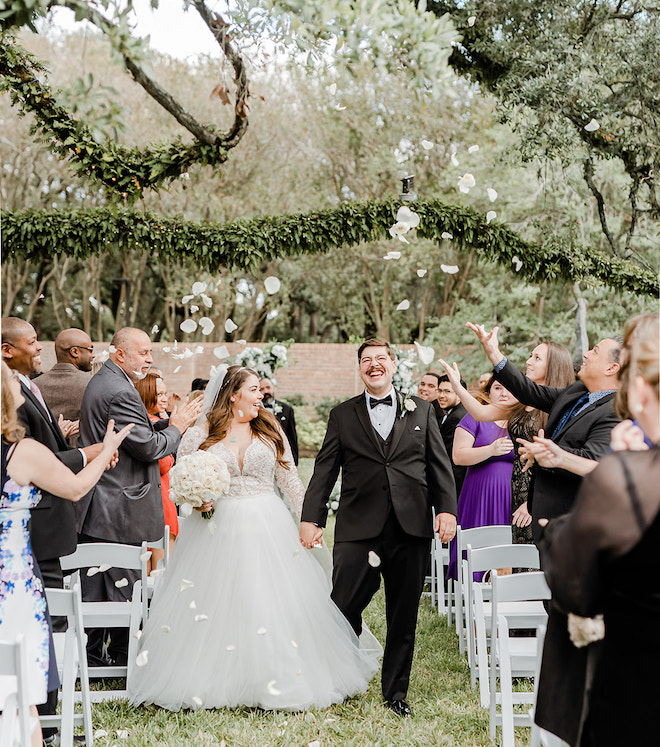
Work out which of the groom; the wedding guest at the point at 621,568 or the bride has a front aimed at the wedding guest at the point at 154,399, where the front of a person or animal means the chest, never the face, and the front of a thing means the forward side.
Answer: the wedding guest at the point at 621,568

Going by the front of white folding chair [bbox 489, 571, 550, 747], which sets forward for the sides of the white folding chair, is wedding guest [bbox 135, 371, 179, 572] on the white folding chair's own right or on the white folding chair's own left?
on the white folding chair's own left

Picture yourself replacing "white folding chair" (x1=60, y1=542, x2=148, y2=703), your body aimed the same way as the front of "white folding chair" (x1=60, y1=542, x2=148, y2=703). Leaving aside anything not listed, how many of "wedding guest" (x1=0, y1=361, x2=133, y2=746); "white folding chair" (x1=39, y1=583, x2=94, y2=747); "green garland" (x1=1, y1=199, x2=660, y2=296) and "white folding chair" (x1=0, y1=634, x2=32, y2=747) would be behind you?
3

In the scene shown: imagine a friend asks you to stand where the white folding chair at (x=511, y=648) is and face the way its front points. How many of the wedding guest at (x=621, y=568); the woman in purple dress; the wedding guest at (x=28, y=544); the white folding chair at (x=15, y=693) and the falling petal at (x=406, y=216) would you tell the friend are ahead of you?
2

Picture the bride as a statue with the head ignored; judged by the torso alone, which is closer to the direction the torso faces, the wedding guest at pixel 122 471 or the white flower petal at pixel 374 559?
the white flower petal

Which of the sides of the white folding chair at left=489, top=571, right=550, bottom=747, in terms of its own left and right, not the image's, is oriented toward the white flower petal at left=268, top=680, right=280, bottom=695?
left

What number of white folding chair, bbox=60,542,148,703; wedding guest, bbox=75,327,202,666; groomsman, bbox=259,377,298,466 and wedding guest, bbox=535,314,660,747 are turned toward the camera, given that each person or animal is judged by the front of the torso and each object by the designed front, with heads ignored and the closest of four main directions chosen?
1

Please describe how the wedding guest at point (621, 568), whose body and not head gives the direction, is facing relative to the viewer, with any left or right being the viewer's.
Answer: facing away from the viewer and to the left of the viewer

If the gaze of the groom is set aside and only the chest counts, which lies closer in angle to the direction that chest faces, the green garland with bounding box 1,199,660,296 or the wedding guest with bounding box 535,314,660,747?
the wedding guest

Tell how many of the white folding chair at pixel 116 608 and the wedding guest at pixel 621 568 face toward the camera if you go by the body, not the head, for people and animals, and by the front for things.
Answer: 0

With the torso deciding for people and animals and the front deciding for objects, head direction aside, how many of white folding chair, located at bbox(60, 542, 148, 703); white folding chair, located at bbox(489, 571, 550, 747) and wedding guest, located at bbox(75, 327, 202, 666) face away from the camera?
2

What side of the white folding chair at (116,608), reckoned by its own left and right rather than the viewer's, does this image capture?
back

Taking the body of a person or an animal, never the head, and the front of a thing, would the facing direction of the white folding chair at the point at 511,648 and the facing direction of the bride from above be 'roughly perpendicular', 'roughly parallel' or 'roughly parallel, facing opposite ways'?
roughly parallel, facing opposite ways

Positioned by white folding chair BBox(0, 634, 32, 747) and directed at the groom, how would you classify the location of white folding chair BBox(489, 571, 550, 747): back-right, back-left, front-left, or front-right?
front-right

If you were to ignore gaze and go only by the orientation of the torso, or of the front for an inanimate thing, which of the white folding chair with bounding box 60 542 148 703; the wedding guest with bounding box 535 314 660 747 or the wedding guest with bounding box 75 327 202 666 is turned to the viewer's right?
the wedding guest with bounding box 75 327 202 666

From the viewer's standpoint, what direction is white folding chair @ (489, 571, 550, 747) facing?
away from the camera

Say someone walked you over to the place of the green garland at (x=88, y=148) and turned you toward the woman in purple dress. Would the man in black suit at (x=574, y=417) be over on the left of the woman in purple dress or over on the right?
right

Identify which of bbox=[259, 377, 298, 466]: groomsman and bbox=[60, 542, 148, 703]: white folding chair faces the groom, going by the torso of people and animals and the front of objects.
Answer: the groomsman

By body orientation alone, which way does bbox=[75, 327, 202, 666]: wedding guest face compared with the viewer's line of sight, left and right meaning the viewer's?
facing to the right of the viewer

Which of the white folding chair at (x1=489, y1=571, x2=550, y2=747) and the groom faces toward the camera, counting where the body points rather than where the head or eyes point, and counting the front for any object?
the groom
